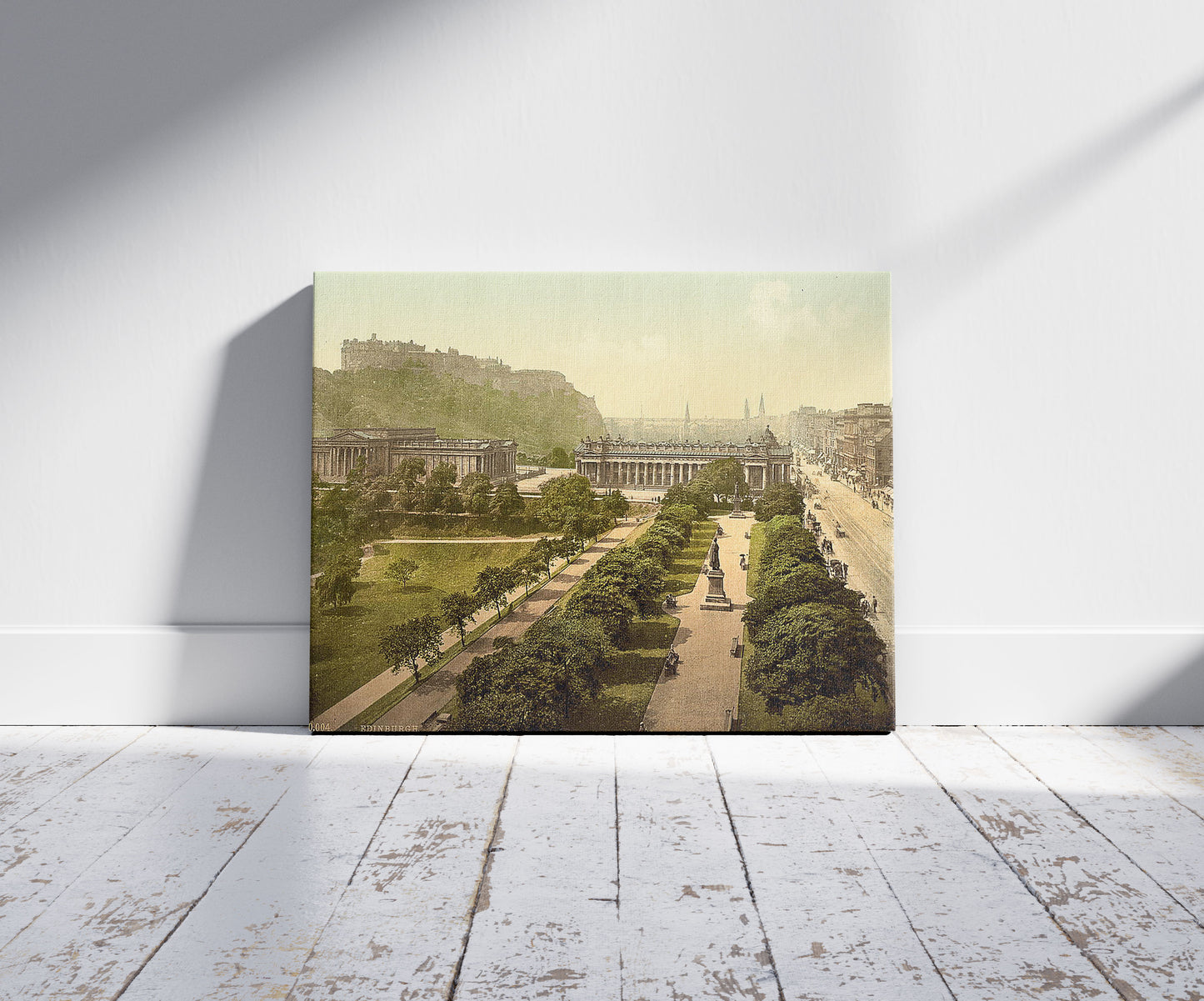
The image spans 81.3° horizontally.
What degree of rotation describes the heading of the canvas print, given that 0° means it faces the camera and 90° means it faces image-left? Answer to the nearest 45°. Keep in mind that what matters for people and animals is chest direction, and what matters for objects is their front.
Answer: approximately 0°
